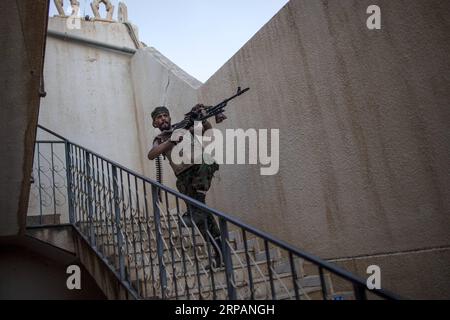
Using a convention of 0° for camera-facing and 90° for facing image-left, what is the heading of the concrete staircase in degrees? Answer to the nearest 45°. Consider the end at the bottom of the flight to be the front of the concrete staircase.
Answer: approximately 315°
